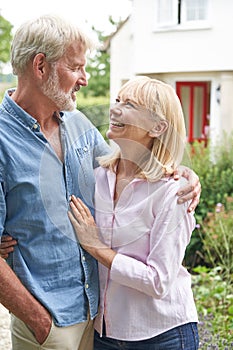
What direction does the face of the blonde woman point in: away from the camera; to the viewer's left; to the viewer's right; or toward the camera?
to the viewer's left

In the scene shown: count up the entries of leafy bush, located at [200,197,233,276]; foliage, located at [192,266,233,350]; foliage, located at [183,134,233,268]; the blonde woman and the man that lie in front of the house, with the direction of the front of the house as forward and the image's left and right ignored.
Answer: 5

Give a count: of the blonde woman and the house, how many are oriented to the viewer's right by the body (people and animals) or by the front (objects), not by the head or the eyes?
0

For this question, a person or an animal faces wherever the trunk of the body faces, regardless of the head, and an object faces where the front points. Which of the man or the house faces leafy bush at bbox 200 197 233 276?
the house

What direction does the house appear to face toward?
toward the camera

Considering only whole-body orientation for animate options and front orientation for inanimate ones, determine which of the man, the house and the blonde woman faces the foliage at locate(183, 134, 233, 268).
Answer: the house

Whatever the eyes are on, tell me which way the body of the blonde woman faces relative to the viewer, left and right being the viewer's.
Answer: facing the viewer and to the left of the viewer

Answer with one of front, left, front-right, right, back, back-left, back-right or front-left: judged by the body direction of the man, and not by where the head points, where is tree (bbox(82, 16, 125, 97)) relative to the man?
back-left

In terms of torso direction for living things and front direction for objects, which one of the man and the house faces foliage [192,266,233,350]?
the house

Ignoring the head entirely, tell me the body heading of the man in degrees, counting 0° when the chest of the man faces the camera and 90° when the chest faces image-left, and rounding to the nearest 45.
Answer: approximately 315°

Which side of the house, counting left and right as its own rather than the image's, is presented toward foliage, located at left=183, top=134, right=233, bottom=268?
front

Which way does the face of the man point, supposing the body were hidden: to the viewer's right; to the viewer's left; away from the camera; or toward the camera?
to the viewer's right

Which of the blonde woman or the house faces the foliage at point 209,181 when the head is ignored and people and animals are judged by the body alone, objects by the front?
the house

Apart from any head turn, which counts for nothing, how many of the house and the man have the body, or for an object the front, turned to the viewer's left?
0

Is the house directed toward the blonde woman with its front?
yes
